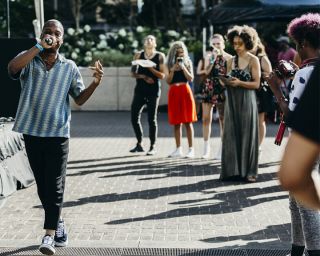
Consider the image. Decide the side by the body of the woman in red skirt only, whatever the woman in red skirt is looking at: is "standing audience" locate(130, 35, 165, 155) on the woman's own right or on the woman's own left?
on the woman's own right

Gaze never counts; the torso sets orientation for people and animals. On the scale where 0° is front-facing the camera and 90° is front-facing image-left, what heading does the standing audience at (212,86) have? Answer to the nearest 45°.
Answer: approximately 0°

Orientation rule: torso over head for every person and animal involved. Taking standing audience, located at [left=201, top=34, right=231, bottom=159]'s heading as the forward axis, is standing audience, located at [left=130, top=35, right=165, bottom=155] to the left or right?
on their right

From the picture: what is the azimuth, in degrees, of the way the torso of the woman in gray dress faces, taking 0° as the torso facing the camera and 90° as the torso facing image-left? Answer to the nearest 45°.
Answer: approximately 45°

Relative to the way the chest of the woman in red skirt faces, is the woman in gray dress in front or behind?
in front

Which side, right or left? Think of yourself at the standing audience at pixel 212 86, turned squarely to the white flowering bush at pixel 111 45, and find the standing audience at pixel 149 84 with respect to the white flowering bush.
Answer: left

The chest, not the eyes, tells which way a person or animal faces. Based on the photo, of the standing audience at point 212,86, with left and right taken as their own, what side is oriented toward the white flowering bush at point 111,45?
back

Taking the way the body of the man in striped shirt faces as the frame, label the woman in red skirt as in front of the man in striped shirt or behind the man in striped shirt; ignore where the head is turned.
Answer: behind

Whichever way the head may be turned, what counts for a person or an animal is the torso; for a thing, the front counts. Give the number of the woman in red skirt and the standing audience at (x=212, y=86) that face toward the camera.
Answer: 2

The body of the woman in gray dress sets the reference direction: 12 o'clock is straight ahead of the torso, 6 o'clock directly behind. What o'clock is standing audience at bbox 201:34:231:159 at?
The standing audience is roughly at 4 o'clock from the woman in gray dress.
